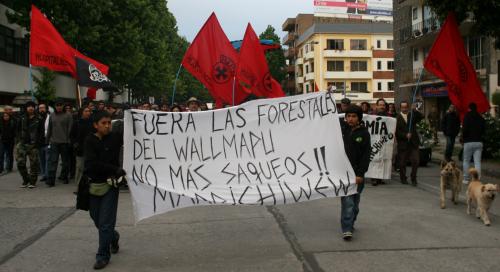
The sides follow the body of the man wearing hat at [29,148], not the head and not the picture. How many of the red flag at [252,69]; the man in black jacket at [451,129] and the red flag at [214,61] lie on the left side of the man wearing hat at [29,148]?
3

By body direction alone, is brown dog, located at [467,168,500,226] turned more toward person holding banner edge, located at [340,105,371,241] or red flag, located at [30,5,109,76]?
the person holding banner edge

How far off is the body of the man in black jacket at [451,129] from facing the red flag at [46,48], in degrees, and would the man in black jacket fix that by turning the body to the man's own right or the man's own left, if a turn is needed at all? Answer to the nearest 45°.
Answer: approximately 45° to the man's own right

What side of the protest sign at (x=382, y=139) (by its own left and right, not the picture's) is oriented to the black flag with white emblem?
right

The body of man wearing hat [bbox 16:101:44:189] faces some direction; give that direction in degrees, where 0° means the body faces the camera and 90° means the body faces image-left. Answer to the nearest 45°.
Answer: approximately 0°

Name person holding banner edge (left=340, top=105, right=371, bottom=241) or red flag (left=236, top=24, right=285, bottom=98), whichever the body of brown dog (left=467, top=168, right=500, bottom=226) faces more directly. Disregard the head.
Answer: the person holding banner edge

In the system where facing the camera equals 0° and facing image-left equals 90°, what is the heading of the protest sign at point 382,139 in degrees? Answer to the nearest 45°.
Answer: approximately 0°

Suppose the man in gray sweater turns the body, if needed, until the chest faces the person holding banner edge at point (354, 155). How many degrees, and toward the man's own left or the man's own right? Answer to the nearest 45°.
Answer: approximately 45° to the man's own left

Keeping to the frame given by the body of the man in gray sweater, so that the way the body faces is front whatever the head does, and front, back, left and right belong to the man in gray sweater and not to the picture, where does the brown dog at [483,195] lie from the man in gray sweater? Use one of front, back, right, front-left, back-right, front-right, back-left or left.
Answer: front-left
